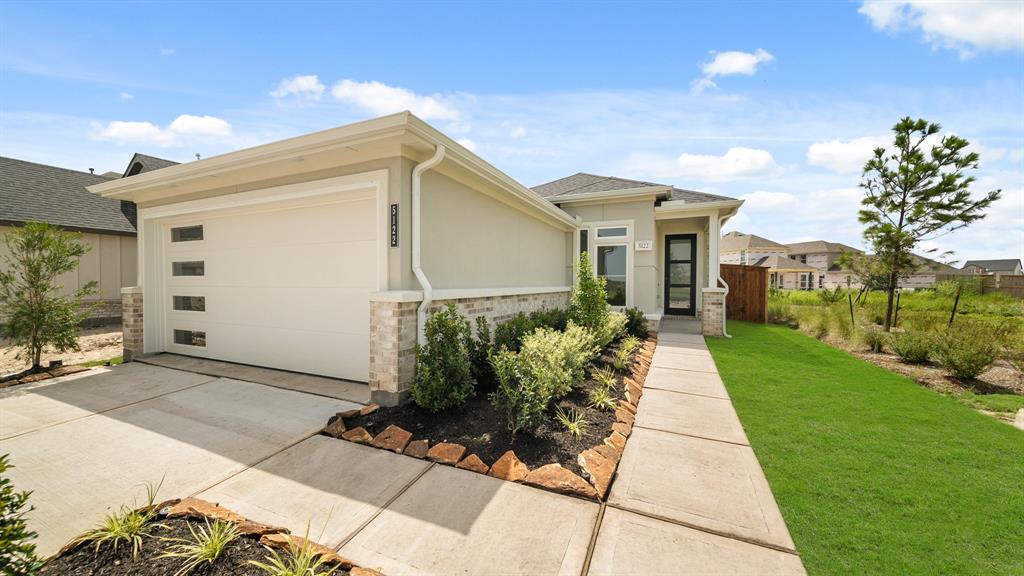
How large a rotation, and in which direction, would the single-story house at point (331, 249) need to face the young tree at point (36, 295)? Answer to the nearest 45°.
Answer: approximately 45° to its right

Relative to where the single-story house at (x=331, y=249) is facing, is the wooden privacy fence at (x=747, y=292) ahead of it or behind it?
behind

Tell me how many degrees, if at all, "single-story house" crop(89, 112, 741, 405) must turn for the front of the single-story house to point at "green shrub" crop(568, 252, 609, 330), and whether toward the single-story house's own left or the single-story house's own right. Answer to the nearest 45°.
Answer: approximately 135° to the single-story house's own left

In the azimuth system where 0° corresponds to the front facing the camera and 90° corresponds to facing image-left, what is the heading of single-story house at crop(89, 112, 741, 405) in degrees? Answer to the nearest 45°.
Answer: approximately 45°

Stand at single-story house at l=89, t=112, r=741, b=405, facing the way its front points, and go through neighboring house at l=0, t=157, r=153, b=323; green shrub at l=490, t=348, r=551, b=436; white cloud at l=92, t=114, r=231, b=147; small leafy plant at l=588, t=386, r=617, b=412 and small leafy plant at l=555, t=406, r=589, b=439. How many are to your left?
3

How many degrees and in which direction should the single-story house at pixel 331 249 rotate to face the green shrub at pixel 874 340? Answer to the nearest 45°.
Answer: approximately 135° to its left

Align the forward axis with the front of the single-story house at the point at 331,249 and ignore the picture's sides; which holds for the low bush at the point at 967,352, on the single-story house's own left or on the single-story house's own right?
on the single-story house's own left

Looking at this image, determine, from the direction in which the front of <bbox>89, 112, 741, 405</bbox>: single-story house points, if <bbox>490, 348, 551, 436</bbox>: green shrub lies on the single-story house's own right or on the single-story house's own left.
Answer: on the single-story house's own left

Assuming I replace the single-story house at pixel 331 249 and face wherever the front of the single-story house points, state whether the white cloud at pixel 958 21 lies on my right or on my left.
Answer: on my left

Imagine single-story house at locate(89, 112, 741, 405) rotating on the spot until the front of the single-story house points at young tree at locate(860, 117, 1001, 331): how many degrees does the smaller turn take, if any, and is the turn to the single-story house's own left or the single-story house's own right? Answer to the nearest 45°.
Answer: approximately 135° to the single-story house's own left

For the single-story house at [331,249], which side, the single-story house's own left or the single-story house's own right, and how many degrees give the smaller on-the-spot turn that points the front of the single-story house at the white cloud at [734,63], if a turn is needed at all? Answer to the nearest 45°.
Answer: approximately 135° to the single-story house's own left
